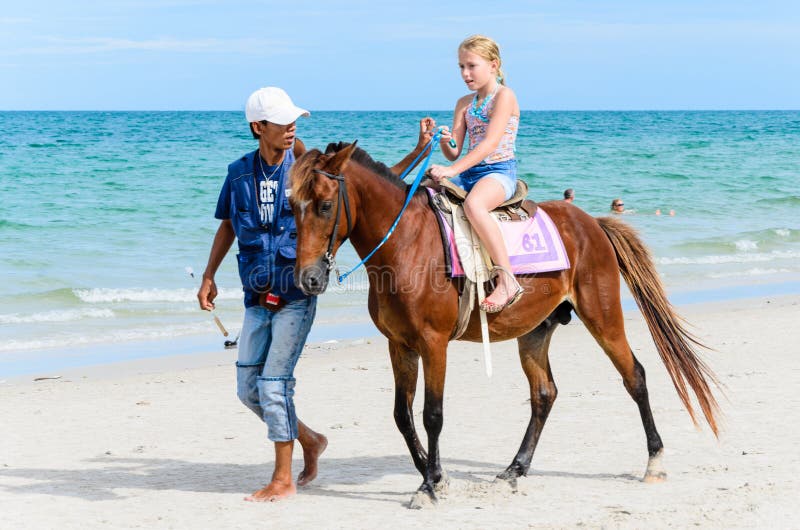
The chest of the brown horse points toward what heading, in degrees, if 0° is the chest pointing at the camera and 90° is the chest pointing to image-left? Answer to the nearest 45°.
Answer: approximately 45°
